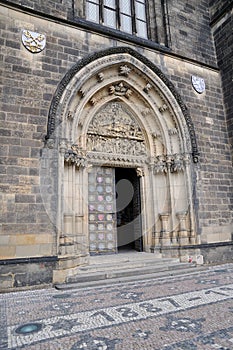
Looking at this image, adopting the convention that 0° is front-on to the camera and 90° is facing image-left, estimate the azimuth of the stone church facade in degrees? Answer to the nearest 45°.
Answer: approximately 315°
